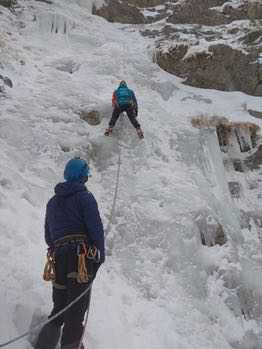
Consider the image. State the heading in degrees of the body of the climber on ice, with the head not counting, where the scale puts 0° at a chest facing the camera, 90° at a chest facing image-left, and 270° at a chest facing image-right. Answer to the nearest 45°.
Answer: approximately 180°

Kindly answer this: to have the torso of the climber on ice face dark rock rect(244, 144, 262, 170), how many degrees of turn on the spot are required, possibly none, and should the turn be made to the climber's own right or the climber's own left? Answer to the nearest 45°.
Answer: approximately 90° to the climber's own right

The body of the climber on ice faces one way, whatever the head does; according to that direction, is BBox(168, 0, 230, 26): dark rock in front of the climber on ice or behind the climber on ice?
in front

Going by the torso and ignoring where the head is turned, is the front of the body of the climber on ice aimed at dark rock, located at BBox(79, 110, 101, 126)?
no

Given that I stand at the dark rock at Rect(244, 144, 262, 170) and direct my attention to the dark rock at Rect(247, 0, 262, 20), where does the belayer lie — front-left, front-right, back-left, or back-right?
back-left

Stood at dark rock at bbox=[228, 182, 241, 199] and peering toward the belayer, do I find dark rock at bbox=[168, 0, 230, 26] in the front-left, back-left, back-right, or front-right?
back-right

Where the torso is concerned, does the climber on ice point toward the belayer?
no

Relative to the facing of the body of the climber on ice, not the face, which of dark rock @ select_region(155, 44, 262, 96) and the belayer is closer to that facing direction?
the dark rock

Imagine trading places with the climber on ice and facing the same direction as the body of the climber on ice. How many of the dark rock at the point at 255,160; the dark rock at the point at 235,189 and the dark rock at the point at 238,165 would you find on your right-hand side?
3

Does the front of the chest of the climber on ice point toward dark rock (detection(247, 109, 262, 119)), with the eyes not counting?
no

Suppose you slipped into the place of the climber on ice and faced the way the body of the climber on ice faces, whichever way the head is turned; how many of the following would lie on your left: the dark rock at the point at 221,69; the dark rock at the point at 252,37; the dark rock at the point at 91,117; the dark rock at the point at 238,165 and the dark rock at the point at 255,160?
1

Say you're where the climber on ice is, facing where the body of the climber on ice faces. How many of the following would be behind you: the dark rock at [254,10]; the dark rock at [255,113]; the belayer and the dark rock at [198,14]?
1

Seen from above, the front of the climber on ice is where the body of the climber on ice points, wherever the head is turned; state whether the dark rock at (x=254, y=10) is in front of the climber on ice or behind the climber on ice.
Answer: in front

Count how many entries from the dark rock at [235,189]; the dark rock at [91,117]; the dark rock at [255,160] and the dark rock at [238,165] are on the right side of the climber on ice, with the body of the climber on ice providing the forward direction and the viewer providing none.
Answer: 3

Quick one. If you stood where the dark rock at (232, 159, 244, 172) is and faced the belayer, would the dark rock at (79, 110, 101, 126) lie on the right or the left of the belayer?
right

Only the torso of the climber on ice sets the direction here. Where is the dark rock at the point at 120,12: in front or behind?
in front
